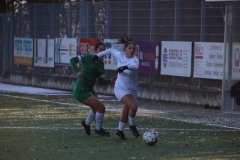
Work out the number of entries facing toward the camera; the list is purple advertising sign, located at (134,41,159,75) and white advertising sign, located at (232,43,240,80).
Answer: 2

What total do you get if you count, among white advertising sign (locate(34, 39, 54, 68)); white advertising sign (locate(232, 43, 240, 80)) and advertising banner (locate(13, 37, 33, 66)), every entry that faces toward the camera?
3

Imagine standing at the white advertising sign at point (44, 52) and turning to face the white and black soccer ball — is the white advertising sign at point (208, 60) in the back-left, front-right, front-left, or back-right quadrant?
front-left

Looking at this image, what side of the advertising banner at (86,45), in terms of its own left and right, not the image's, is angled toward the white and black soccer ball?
front

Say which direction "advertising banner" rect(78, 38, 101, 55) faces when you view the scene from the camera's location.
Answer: facing the viewer

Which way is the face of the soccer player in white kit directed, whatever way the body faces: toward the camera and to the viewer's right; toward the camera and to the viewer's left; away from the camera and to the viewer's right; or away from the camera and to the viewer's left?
toward the camera and to the viewer's right

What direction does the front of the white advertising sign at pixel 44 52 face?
toward the camera

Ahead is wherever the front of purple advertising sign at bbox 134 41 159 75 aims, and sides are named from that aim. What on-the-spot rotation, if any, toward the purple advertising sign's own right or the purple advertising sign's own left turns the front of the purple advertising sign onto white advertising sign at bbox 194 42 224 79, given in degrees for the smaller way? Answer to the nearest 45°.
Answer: approximately 45° to the purple advertising sign's own left

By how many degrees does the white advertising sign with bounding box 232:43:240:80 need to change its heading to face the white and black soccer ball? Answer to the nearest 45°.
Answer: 0° — it already faces it

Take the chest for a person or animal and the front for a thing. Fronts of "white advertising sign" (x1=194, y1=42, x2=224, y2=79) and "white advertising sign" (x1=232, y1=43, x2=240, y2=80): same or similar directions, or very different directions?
same or similar directions

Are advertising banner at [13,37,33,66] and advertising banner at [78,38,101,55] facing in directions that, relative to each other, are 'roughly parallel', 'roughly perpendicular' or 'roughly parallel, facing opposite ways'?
roughly parallel

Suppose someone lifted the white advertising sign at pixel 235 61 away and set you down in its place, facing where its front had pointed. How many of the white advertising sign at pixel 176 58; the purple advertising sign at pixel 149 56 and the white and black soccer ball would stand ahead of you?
1

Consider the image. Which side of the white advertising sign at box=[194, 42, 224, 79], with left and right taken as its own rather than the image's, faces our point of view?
front
